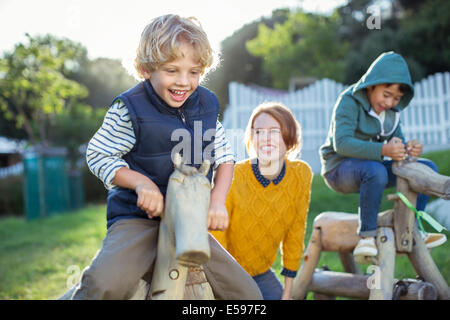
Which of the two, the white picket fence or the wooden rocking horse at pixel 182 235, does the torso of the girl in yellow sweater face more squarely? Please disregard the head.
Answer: the wooden rocking horse

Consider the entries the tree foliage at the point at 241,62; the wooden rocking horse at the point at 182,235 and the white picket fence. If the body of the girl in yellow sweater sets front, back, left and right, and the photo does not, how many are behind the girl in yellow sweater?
2

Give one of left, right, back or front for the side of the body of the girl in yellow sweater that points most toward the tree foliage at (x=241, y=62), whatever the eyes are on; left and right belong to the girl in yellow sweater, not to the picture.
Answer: back

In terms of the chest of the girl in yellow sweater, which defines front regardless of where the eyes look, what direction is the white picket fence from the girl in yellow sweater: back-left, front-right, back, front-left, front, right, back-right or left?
back

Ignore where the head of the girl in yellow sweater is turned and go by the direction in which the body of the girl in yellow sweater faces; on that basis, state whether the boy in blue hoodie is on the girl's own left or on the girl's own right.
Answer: on the girl's own left

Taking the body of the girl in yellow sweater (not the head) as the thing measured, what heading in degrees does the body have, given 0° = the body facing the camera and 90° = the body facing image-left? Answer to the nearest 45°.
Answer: approximately 0°

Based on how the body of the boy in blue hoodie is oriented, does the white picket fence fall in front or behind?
behind

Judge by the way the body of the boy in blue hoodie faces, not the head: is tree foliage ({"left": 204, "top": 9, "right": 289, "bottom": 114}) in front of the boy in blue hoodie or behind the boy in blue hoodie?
behind
